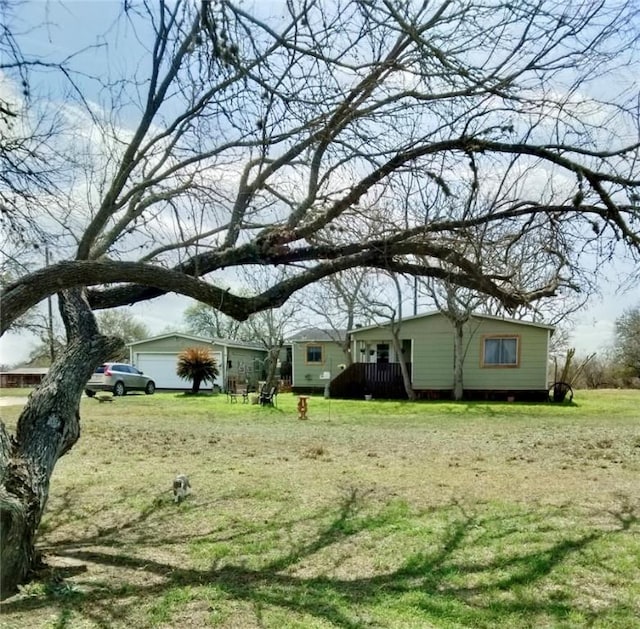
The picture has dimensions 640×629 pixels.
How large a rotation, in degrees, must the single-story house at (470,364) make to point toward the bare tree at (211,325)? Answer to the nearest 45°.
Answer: approximately 135° to its right

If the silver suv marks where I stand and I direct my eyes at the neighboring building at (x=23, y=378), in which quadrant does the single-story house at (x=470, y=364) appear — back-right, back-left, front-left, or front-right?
back-right

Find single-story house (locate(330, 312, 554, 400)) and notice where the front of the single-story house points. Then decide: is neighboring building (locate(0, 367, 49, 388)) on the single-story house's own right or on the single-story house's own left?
on the single-story house's own right

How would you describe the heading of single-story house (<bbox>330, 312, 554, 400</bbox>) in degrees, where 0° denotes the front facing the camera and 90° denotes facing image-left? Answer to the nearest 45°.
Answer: approximately 0°

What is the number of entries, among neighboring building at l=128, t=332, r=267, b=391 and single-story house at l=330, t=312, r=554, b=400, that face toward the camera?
2

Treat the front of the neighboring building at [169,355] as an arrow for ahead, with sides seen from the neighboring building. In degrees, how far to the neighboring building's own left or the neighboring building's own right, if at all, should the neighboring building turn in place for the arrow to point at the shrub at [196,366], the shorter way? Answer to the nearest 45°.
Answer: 0° — it already faces it

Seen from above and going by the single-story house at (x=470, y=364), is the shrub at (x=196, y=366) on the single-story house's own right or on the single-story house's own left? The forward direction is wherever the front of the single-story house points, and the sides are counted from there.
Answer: on the single-story house's own right

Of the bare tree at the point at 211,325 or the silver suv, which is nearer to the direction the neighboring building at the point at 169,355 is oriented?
the silver suv

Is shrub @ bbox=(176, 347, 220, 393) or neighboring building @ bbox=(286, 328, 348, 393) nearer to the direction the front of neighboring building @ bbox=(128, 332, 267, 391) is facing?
the shrub
